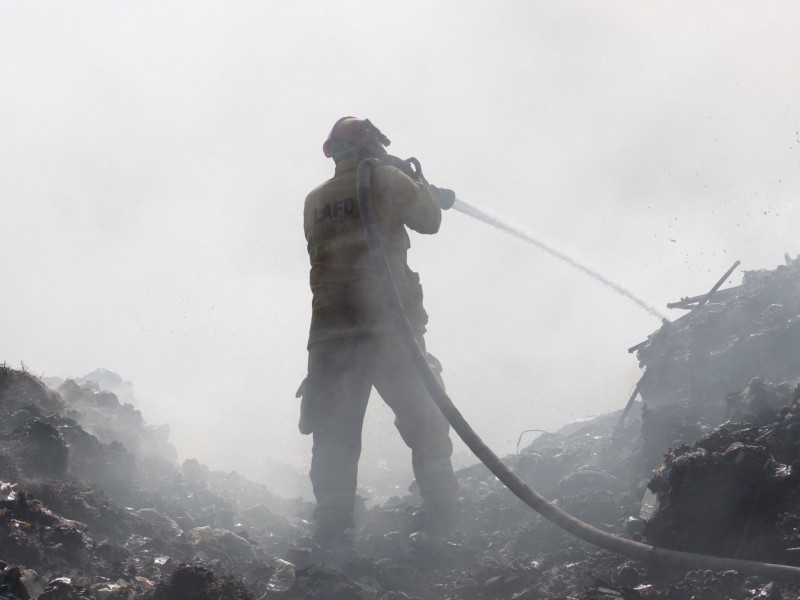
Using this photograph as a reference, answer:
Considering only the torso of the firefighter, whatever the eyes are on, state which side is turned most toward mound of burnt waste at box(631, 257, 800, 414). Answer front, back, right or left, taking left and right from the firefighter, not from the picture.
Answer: front

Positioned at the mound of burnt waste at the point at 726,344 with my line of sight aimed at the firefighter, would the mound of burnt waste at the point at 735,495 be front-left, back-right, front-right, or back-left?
front-left

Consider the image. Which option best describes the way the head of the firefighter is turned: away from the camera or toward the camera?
away from the camera

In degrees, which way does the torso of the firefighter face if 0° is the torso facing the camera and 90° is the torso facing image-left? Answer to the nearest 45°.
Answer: approximately 225°

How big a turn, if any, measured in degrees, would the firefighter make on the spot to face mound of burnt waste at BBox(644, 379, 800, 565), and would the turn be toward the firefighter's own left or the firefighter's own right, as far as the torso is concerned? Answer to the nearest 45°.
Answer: approximately 90° to the firefighter's own right
